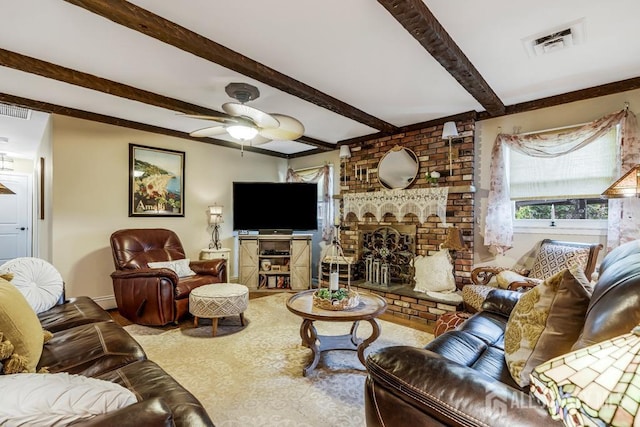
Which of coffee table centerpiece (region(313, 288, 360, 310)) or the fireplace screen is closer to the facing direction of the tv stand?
the coffee table centerpiece

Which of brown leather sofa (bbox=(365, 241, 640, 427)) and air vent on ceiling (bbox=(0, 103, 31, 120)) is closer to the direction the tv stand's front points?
the brown leather sofa

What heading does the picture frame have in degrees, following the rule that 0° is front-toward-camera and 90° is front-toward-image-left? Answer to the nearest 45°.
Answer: approximately 315°

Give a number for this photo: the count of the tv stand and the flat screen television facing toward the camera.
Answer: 2
